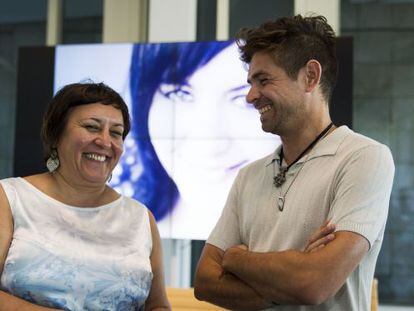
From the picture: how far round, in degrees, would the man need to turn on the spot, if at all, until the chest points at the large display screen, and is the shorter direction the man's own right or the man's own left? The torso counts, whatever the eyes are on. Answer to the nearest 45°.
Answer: approximately 135° to the man's own right

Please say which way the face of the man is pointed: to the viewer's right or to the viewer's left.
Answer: to the viewer's left

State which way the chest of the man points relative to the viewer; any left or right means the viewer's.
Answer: facing the viewer and to the left of the viewer

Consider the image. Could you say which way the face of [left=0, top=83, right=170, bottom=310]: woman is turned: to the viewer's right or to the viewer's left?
to the viewer's right

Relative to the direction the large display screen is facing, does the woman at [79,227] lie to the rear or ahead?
ahead

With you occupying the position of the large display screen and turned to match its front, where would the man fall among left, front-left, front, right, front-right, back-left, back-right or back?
front

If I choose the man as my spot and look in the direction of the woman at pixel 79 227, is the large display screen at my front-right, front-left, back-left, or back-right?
front-right

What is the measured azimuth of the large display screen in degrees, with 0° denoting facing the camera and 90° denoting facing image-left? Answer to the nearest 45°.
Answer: approximately 0°
